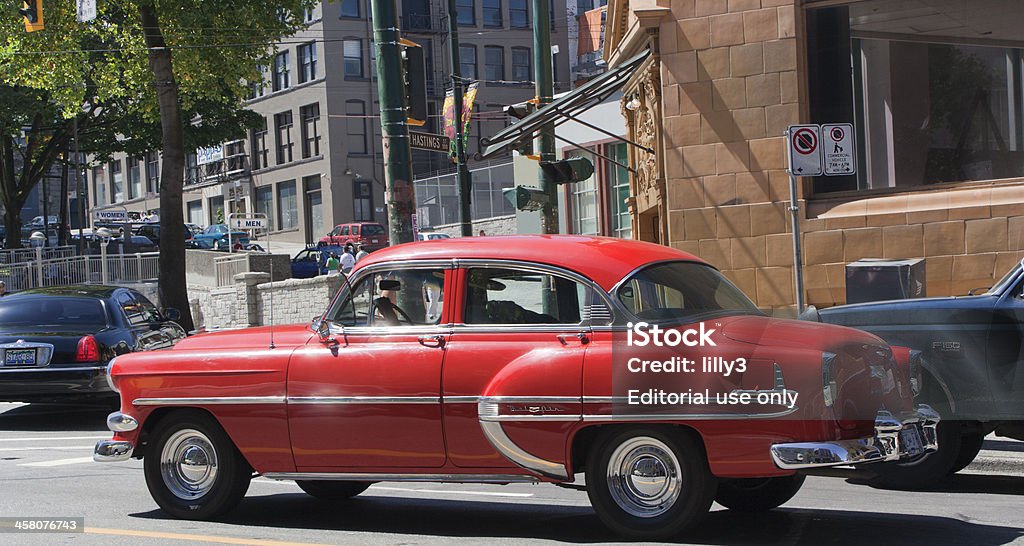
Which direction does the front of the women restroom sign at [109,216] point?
toward the camera

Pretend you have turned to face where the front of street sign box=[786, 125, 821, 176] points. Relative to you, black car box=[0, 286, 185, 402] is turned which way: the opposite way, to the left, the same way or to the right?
the opposite way

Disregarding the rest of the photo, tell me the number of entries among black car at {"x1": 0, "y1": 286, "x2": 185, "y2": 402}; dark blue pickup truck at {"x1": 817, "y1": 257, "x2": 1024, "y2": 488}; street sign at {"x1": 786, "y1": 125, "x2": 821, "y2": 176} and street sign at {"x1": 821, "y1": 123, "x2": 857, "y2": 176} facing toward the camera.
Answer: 2

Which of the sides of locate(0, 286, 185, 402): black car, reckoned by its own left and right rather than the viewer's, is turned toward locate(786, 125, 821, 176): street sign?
right

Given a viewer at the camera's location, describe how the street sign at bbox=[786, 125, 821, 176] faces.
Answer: facing the viewer

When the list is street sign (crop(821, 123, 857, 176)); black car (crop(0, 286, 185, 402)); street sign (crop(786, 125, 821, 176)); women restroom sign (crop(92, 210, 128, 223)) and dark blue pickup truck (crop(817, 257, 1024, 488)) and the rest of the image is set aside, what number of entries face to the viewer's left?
1

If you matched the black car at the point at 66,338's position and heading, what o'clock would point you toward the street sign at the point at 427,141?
The street sign is roughly at 1 o'clock from the black car.

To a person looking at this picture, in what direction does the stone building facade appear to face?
facing the viewer and to the left of the viewer

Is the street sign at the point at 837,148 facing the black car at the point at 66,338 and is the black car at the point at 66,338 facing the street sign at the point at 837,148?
no

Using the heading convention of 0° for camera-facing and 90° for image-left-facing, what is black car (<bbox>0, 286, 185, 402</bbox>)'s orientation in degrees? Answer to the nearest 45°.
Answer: approximately 225°

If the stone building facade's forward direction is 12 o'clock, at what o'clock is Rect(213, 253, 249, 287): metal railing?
The metal railing is roughly at 3 o'clock from the stone building facade.

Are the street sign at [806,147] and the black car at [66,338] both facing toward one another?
no

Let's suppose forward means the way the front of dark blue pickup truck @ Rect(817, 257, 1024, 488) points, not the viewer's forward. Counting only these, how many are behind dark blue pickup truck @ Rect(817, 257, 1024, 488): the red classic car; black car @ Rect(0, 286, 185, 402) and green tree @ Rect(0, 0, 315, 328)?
0

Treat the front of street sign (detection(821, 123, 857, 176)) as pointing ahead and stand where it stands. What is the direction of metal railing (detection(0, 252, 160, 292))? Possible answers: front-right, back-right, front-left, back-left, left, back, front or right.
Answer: back-right

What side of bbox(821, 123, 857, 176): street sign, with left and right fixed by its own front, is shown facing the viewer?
front
